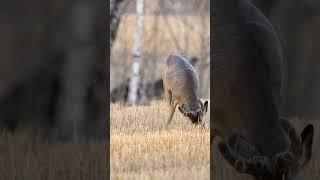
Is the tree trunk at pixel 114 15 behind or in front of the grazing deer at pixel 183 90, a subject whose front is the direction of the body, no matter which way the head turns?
behind

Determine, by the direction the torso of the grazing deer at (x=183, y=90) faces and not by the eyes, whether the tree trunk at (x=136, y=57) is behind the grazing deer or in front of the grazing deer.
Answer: behind

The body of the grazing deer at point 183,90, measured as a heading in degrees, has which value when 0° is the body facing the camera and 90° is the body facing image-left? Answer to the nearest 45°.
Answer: approximately 315°
